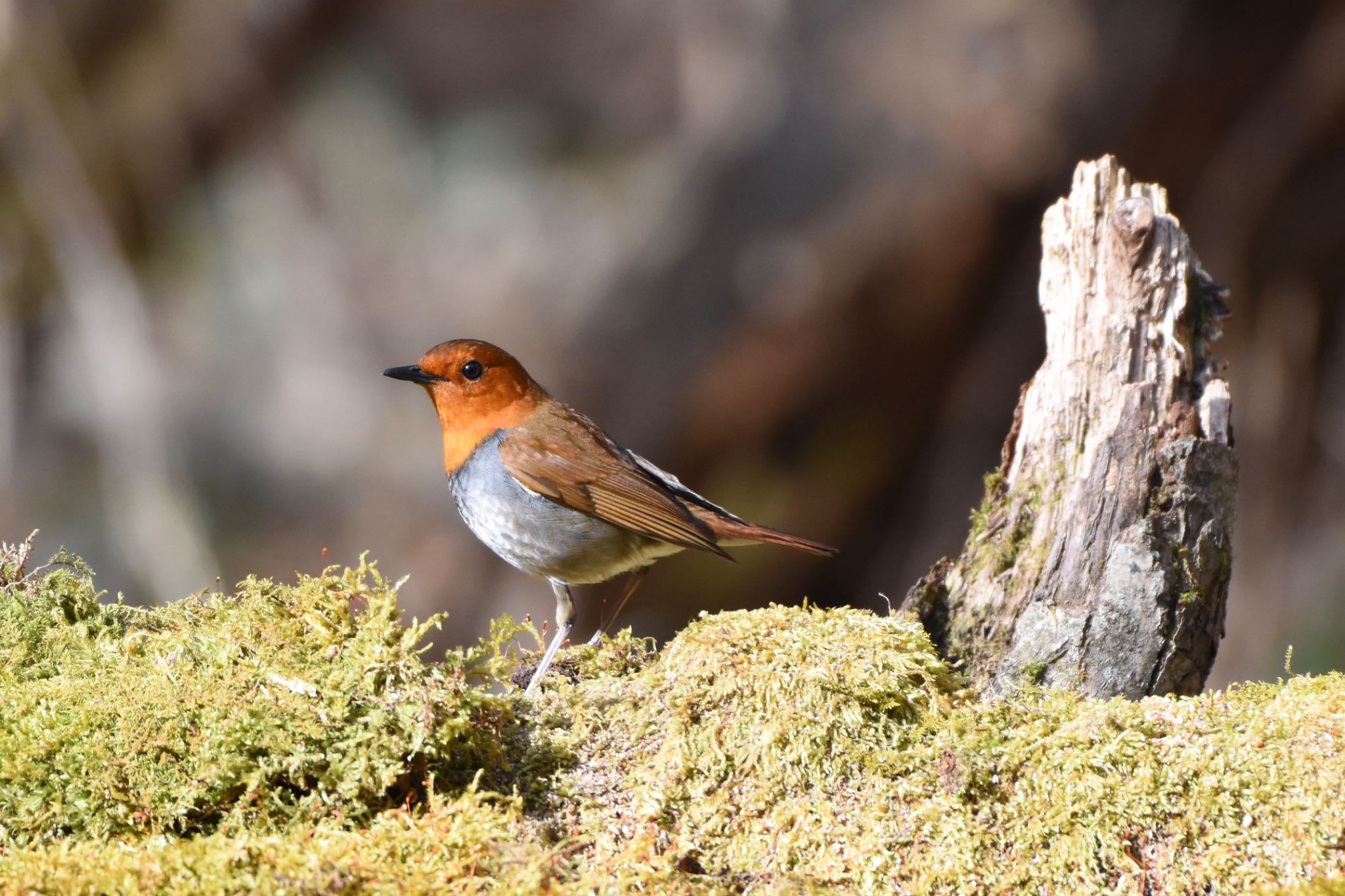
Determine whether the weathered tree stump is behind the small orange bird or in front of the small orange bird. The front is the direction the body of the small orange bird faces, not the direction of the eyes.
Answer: behind

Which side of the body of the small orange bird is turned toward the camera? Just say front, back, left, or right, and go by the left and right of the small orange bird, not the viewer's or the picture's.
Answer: left
